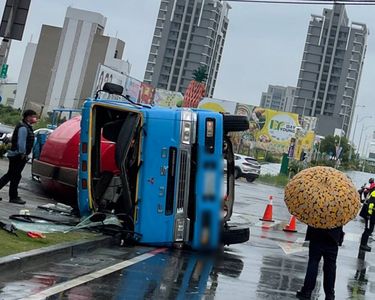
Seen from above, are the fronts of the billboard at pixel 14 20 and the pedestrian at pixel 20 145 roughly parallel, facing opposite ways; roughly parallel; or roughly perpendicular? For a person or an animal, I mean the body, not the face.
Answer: roughly perpendicular
